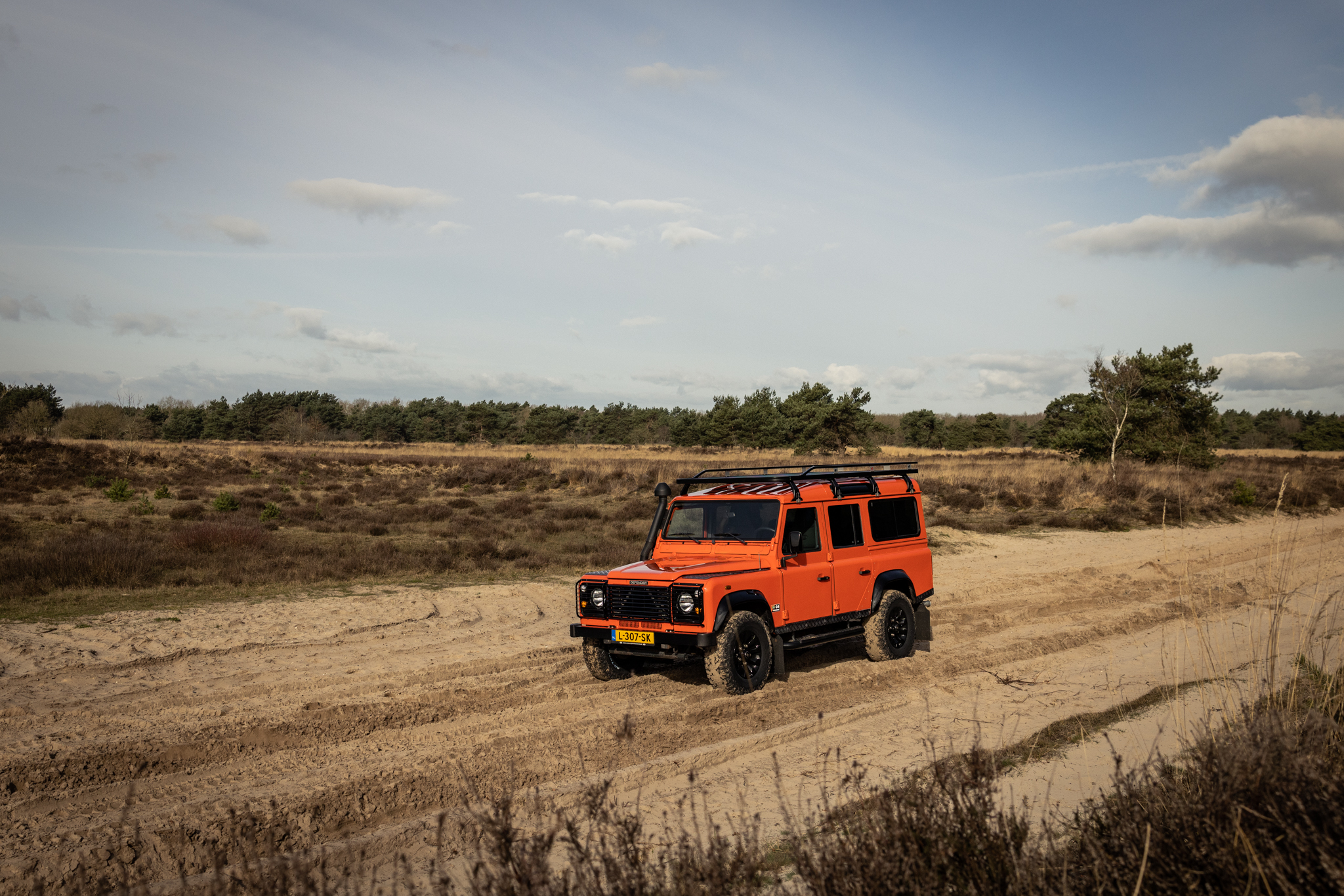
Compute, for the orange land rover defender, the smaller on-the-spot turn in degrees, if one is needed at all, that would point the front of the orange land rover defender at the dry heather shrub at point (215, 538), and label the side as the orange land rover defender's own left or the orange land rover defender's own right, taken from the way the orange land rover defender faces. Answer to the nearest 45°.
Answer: approximately 90° to the orange land rover defender's own right

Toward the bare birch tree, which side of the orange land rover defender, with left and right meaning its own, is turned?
back

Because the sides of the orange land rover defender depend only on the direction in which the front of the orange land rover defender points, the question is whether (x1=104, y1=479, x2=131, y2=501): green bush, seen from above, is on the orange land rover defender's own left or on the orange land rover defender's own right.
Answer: on the orange land rover defender's own right

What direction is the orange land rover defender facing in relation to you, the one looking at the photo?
facing the viewer and to the left of the viewer

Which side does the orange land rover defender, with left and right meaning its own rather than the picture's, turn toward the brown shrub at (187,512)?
right

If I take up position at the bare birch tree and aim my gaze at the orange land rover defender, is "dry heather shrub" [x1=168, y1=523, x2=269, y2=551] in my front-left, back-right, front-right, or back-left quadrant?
front-right

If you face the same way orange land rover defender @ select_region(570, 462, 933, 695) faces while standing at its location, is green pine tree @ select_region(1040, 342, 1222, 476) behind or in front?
behind
